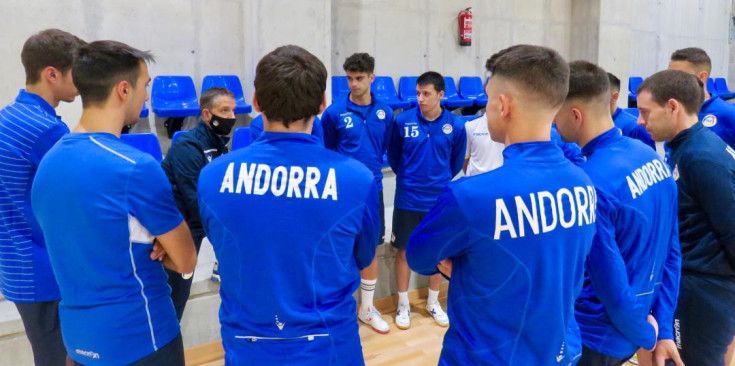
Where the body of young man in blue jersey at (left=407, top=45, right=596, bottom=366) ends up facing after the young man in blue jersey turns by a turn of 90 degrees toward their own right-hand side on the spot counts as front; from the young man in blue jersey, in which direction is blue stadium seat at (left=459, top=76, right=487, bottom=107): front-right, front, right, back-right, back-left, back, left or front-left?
front-left

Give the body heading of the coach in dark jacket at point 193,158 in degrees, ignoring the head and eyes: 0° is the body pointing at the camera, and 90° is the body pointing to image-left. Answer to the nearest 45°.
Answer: approximately 315°

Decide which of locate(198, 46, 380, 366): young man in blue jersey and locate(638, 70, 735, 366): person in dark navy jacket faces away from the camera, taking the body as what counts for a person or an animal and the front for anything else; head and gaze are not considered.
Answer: locate(198, 46, 380, 366): young man in blue jersey

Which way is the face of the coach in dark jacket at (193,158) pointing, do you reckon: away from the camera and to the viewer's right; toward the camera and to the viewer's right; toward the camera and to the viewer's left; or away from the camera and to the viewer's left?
toward the camera and to the viewer's right

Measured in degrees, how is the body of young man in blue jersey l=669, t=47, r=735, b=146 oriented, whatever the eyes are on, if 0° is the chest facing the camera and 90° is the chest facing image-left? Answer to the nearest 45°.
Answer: approximately 45°

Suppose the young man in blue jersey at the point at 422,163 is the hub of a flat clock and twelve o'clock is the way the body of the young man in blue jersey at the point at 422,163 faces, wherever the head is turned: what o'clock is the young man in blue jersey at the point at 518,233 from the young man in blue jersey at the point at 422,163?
the young man in blue jersey at the point at 518,233 is roughly at 12 o'clock from the young man in blue jersey at the point at 422,163.

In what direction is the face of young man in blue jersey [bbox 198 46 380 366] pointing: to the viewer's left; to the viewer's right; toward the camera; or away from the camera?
away from the camera

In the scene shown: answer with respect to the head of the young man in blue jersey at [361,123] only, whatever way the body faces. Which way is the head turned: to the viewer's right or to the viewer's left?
to the viewer's left

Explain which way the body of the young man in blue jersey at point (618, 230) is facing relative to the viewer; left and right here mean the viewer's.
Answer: facing away from the viewer and to the left of the viewer

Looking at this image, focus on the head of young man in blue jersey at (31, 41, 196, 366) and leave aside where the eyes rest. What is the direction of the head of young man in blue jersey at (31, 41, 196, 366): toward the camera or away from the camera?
away from the camera

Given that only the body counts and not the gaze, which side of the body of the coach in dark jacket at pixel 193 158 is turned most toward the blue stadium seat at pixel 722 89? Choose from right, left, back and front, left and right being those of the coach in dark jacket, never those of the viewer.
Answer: left

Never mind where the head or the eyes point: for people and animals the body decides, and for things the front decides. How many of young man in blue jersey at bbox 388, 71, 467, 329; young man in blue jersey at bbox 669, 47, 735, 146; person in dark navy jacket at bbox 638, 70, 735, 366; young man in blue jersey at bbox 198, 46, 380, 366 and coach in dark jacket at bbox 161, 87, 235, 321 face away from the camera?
1

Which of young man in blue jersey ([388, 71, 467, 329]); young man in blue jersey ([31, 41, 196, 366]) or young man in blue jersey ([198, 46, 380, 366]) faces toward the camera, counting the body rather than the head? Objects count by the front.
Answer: young man in blue jersey ([388, 71, 467, 329])

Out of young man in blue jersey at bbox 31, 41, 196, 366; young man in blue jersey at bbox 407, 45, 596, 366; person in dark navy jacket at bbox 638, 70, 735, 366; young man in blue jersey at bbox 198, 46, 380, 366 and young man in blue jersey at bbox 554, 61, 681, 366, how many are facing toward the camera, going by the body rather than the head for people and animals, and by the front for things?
0

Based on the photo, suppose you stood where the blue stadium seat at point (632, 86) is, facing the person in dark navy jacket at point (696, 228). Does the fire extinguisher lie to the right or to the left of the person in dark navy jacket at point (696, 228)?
right

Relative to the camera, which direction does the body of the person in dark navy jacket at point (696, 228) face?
to the viewer's left

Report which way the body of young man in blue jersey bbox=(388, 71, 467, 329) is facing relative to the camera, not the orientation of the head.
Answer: toward the camera

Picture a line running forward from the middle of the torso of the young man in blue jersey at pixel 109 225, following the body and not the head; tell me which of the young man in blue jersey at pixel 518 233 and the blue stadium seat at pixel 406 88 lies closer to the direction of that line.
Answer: the blue stadium seat
